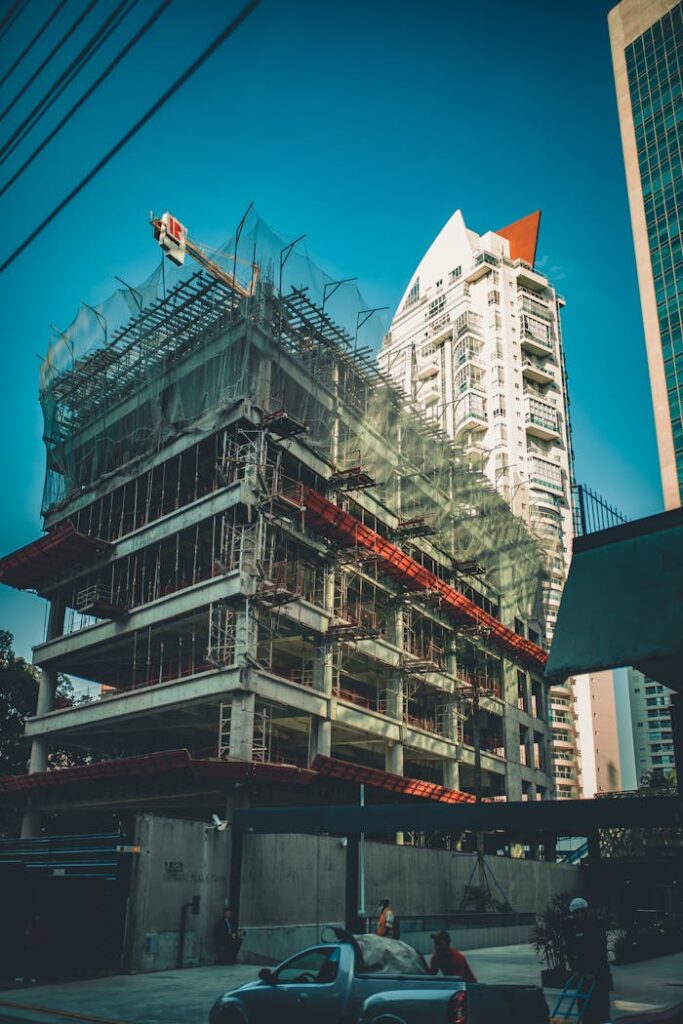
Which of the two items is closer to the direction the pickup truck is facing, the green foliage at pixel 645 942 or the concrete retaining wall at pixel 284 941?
the concrete retaining wall

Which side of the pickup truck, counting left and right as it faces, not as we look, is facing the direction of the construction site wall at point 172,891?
front

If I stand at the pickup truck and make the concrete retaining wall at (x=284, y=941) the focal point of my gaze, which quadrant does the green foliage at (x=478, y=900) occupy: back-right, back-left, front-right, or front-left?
front-right

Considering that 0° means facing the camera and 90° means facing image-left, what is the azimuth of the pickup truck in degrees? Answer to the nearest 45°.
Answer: approximately 135°

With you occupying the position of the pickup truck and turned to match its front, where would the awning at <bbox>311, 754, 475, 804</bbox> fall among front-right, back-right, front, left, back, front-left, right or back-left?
front-right

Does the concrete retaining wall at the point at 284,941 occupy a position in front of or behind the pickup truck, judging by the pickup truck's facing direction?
in front

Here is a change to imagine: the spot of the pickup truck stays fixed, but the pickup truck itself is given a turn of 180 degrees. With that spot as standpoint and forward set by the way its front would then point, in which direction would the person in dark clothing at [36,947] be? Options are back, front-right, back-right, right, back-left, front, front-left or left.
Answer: back

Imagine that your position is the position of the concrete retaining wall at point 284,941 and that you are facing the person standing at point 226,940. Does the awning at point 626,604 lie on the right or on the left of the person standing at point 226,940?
left

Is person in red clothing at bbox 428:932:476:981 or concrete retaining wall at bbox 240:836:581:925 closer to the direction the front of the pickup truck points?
the concrete retaining wall

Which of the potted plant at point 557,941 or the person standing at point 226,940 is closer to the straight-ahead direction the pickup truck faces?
the person standing

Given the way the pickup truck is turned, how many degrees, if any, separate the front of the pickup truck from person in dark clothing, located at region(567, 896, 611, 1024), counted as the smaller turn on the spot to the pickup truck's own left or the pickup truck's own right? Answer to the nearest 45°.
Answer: approximately 135° to the pickup truck's own right

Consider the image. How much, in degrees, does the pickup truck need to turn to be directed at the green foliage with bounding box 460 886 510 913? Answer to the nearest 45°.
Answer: approximately 45° to its right
